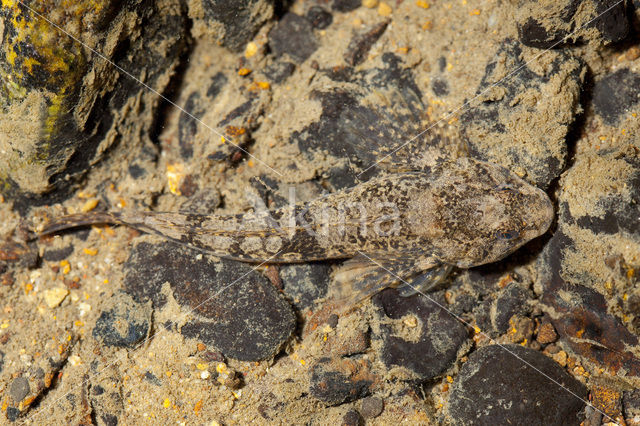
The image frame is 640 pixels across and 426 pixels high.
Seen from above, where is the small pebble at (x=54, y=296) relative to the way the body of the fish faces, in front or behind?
behind

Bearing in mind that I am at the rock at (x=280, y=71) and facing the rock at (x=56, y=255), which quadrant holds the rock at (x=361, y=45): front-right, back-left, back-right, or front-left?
back-left

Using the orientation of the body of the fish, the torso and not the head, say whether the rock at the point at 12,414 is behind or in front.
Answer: behind

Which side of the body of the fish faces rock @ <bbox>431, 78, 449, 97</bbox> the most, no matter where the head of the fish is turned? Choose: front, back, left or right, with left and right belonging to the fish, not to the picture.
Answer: left

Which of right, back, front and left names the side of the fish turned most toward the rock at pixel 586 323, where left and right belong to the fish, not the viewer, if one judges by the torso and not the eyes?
front

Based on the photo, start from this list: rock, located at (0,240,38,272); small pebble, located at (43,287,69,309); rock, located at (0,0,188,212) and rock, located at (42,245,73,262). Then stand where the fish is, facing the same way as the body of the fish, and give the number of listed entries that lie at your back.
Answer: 4

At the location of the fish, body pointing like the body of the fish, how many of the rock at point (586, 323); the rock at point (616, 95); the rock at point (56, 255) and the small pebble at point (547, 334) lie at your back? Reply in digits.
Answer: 1

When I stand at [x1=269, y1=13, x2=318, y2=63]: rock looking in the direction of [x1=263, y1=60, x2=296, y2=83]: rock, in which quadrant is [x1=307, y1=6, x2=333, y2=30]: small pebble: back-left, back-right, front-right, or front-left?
back-left

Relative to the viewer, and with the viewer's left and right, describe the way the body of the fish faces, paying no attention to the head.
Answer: facing to the right of the viewer

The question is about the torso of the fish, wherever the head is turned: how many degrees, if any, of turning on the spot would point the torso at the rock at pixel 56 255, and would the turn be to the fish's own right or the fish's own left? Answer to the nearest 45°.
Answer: approximately 180°

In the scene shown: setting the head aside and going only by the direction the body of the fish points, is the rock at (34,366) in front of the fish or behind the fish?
behind

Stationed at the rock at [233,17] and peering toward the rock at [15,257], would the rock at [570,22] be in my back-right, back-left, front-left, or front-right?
back-left

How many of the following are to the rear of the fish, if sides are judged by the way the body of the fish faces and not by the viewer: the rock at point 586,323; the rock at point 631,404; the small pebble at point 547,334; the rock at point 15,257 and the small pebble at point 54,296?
2

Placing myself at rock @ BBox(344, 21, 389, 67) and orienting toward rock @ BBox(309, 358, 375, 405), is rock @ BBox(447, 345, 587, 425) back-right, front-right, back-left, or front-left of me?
front-left

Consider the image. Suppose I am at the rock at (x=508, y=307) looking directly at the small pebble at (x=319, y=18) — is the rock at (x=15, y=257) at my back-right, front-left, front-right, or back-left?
front-left
